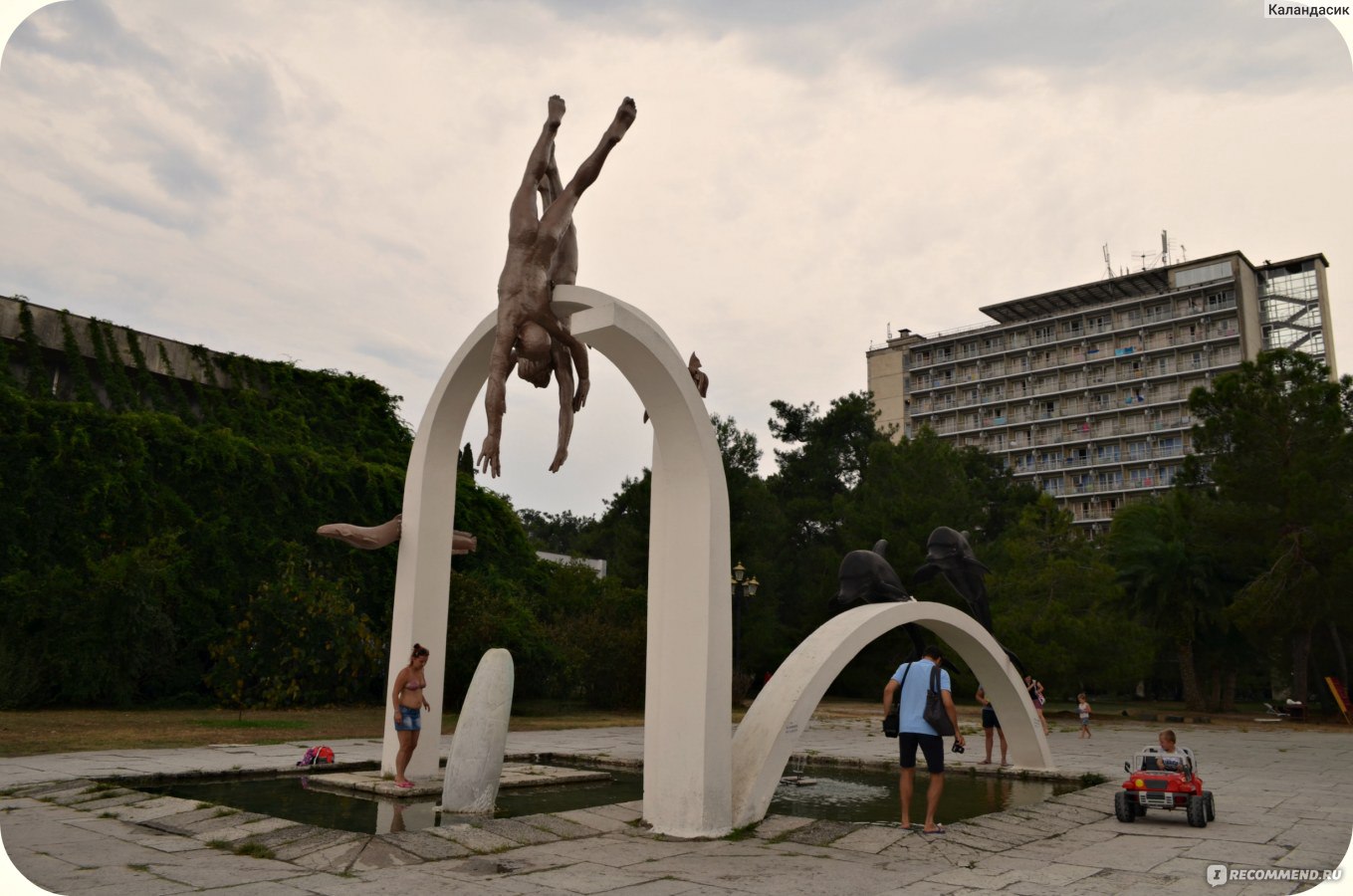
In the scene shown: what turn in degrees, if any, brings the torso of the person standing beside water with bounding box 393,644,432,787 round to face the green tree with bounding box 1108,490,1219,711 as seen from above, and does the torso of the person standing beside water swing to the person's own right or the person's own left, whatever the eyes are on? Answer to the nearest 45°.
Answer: approximately 90° to the person's own left

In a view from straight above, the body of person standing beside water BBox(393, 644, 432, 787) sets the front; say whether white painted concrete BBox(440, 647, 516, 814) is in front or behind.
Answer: in front

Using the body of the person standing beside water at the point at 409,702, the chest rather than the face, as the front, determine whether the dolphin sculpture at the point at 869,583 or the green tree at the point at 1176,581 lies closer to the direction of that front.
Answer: the dolphin sculpture

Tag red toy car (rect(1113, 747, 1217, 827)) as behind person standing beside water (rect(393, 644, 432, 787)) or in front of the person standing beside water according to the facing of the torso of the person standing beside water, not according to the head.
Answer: in front

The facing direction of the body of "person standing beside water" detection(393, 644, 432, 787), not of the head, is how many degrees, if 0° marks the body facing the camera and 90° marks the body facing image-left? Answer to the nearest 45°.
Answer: approximately 315°
